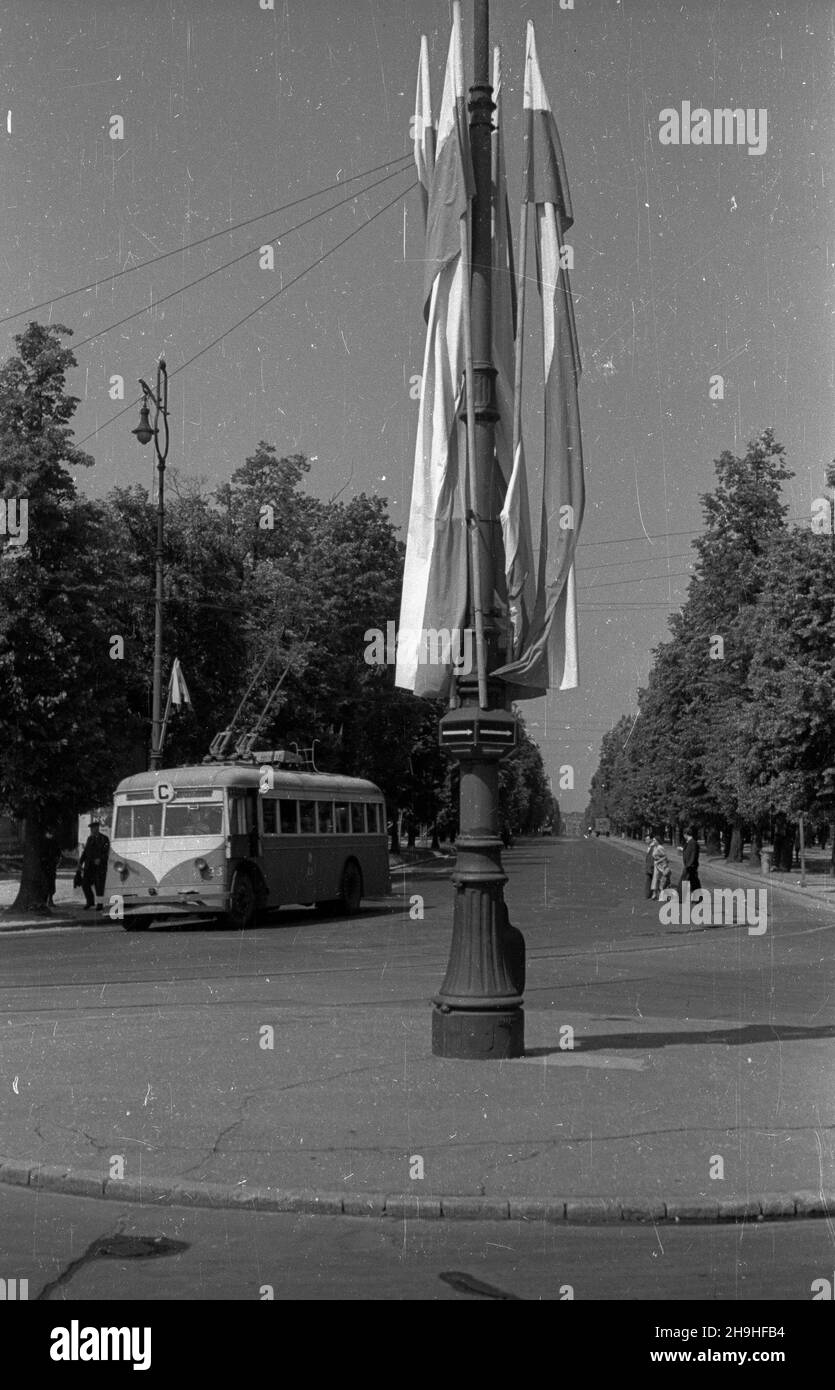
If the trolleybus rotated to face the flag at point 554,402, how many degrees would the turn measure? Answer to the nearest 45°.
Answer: approximately 45° to its left

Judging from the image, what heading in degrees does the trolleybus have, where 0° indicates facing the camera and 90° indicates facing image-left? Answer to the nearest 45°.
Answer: approximately 45°

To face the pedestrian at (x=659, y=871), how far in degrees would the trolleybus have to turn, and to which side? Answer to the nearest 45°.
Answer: approximately 180°

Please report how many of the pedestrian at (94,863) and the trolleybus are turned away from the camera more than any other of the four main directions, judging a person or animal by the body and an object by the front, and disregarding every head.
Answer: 0

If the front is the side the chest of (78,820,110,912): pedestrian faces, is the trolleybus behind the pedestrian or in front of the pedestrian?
in front

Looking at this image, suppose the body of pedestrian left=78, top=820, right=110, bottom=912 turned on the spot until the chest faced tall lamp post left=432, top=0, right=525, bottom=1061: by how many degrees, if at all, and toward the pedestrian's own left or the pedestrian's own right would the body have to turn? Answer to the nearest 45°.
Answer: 0° — they already face it

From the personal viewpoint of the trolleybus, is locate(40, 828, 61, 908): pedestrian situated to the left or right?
on its right

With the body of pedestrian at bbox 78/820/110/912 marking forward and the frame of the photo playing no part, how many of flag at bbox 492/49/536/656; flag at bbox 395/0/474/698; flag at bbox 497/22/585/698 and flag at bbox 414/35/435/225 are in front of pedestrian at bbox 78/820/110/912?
4

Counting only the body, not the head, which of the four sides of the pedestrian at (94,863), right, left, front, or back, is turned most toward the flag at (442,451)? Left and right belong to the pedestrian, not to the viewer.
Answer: front
